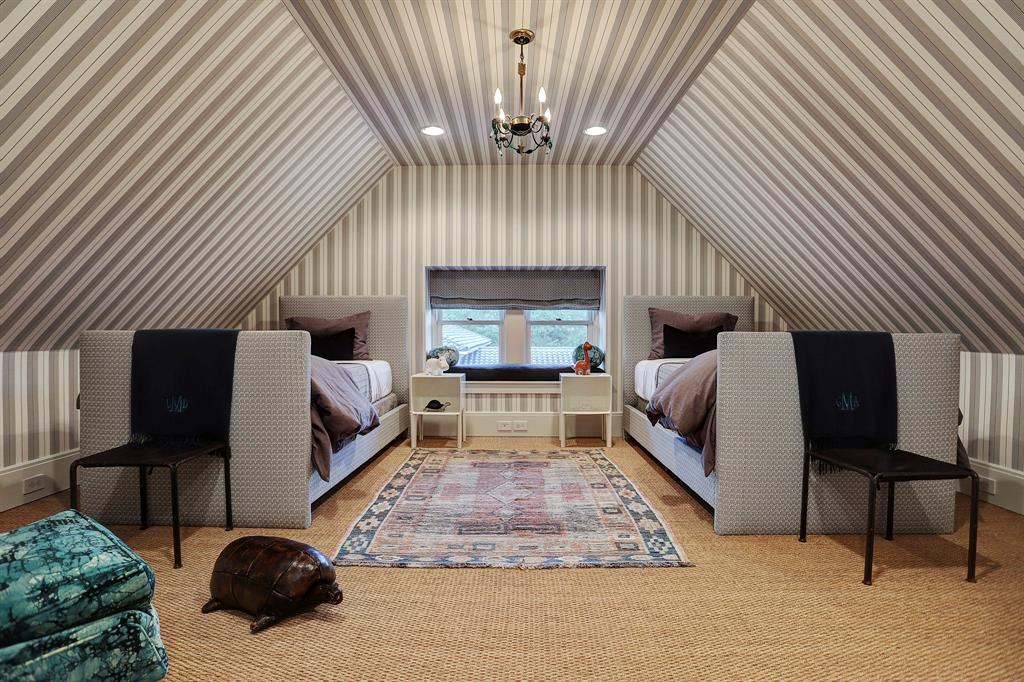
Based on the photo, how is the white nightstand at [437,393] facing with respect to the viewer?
toward the camera

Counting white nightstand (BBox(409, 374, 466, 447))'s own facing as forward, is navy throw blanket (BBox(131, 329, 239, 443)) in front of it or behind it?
in front

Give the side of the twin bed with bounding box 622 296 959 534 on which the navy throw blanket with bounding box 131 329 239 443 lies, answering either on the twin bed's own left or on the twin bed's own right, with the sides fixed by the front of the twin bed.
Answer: on the twin bed's own right

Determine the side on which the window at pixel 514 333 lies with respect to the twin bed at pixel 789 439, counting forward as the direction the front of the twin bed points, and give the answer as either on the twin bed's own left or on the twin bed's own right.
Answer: on the twin bed's own right

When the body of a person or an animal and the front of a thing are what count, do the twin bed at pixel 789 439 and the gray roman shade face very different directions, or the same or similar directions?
same or similar directions

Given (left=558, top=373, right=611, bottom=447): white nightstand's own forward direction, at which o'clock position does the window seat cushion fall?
The window seat cushion is roughly at 4 o'clock from the white nightstand.

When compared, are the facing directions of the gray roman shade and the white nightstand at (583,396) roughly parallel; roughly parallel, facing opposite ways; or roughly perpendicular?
roughly parallel

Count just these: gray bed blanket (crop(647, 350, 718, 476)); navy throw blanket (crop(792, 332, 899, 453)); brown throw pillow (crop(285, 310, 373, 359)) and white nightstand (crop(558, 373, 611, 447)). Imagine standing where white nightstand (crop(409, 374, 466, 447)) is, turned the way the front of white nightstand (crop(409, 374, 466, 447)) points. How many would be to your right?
1

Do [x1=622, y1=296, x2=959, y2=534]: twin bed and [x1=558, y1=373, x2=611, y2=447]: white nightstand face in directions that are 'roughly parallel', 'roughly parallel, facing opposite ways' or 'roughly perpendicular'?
roughly parallel

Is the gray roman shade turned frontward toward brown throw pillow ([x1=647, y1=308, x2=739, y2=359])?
no

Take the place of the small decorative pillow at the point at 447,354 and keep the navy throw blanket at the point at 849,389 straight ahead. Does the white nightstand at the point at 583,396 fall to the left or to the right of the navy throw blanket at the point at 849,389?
left

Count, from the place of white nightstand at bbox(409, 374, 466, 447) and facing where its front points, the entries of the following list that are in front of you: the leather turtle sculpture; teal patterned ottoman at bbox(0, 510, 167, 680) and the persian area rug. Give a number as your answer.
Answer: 3

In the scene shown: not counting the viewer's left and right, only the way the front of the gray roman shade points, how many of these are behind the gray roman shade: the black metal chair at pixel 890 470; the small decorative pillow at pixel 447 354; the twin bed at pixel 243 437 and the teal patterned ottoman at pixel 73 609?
0

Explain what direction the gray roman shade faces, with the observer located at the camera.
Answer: facing the viewer

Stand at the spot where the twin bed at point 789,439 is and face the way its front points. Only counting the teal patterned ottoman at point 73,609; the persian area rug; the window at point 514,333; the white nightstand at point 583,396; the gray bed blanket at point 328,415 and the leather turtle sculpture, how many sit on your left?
0

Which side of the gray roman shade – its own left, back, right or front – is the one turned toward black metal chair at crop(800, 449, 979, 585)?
front

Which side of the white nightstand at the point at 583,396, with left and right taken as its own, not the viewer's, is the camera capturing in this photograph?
front

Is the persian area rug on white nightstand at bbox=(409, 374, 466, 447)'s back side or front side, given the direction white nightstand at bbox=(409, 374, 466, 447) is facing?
on the front side

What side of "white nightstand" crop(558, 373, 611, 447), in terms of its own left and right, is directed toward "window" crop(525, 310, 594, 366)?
back
